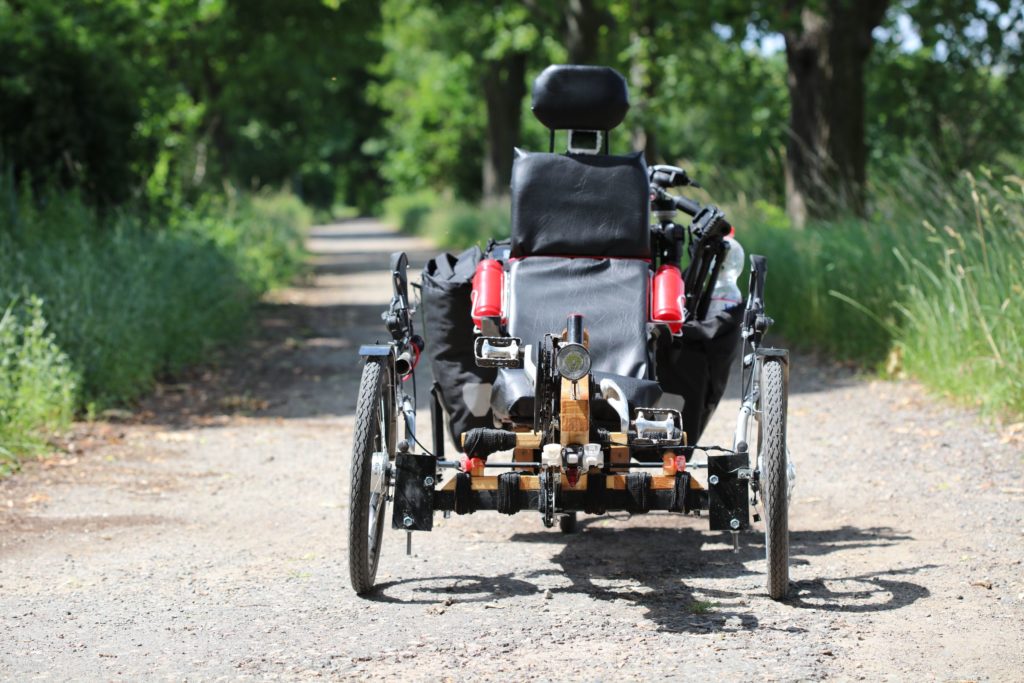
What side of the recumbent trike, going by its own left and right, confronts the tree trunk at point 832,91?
back

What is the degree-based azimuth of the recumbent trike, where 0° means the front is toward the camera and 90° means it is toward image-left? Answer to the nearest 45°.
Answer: approximately 0°

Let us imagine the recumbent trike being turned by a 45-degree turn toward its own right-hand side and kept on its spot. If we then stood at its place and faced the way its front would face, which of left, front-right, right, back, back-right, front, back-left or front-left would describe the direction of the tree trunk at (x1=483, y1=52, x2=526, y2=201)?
back-right

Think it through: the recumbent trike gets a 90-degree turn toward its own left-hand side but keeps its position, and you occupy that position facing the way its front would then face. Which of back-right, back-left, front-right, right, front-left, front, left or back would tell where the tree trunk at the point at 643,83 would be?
left
